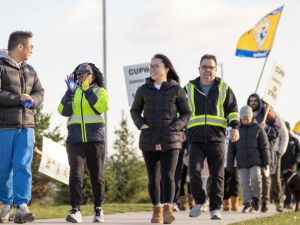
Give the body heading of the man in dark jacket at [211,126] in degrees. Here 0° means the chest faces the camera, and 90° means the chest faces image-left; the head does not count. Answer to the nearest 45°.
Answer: approximately 0°

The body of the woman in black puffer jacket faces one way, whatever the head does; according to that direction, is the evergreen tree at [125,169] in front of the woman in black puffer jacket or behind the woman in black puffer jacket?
behind

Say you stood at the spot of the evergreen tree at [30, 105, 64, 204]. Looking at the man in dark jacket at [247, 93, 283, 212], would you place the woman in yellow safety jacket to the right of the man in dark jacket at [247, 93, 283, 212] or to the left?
right

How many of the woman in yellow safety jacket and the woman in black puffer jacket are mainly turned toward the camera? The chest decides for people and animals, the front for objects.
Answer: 2

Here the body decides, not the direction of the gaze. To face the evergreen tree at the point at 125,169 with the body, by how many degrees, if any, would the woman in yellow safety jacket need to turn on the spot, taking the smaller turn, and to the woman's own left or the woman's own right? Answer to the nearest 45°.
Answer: approximately 180°
